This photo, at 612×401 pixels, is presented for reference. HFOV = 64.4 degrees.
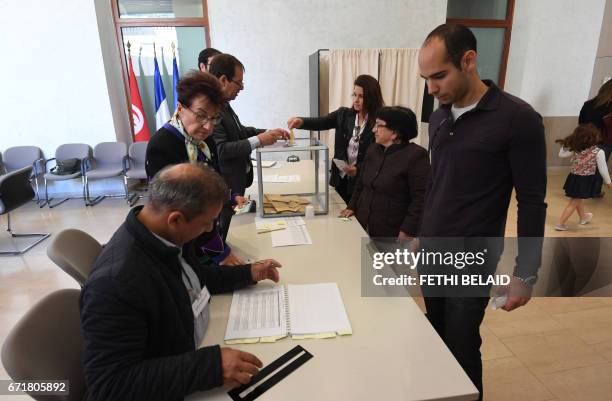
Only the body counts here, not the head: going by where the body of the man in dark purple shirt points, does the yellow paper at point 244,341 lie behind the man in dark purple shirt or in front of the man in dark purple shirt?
in front

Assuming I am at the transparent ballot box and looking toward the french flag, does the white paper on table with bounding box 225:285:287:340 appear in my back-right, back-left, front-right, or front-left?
back-left

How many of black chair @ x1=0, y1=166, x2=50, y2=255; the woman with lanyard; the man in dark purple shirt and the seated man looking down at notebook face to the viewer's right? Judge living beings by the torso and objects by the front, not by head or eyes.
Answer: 1

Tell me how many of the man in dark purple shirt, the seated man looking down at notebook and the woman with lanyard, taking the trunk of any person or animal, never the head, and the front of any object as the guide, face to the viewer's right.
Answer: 1

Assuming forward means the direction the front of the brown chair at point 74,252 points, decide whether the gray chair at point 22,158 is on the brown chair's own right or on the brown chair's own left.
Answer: on the brown chair's own left

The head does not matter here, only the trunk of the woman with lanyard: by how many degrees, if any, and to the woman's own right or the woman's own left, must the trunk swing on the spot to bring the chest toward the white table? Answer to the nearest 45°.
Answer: approximately 45° to the woman's own left

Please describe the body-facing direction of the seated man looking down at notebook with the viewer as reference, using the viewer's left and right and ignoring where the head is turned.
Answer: facing to the right of the viewer

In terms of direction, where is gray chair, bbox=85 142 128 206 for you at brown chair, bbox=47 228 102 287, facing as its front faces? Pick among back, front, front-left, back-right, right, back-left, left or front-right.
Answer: front-left

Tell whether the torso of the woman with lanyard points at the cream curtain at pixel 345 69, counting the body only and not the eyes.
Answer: no
